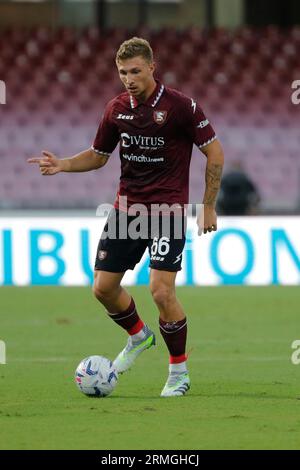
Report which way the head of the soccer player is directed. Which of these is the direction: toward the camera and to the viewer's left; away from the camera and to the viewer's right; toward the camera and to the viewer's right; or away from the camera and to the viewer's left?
toward the camera and to the viewer's left

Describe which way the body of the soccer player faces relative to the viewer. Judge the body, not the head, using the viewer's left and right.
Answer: facing the viewer and to the left of the viewer
